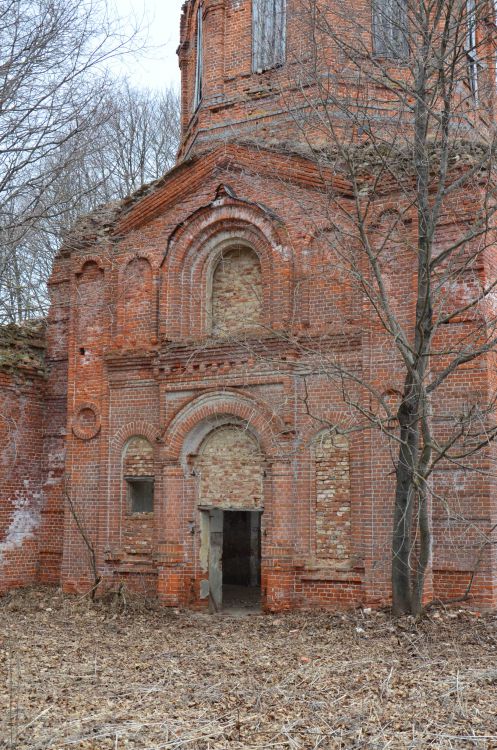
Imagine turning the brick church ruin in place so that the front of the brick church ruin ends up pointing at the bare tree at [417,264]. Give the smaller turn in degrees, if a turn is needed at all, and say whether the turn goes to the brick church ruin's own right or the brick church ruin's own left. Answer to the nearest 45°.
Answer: approximately 45° to the brick church ruin's own left

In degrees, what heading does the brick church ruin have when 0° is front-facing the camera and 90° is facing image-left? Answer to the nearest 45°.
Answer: approximately 0°
